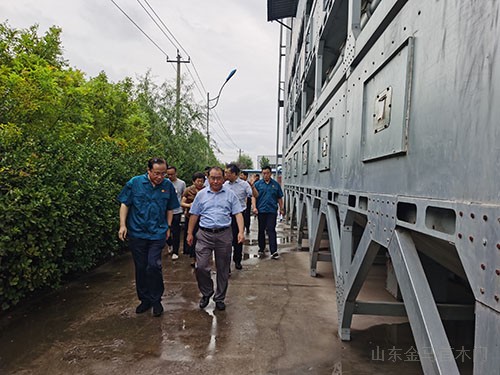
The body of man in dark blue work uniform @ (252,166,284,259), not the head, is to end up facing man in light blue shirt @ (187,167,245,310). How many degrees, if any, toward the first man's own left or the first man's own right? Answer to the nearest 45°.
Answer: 0° — they already face them

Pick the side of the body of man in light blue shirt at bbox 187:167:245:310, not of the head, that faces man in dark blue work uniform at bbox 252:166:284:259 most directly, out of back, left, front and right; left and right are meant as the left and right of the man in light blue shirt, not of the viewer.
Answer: back

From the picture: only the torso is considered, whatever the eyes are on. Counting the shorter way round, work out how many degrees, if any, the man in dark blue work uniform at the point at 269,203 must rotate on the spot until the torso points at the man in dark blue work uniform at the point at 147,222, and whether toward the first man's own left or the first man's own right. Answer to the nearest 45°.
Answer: approximately 45° to the first man's own right

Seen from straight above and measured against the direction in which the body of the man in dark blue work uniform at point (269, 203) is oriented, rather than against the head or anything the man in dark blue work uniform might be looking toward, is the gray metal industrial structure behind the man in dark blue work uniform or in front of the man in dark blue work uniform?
in front

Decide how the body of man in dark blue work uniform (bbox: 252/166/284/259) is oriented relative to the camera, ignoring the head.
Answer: toward the camera

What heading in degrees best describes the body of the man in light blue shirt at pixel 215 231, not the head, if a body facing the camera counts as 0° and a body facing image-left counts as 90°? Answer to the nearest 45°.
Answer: approximately 0°

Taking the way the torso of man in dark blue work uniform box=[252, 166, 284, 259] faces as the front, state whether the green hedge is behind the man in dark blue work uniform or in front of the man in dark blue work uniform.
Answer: in front

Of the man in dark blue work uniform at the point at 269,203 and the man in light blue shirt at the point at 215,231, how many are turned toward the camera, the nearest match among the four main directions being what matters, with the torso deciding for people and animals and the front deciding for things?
2
